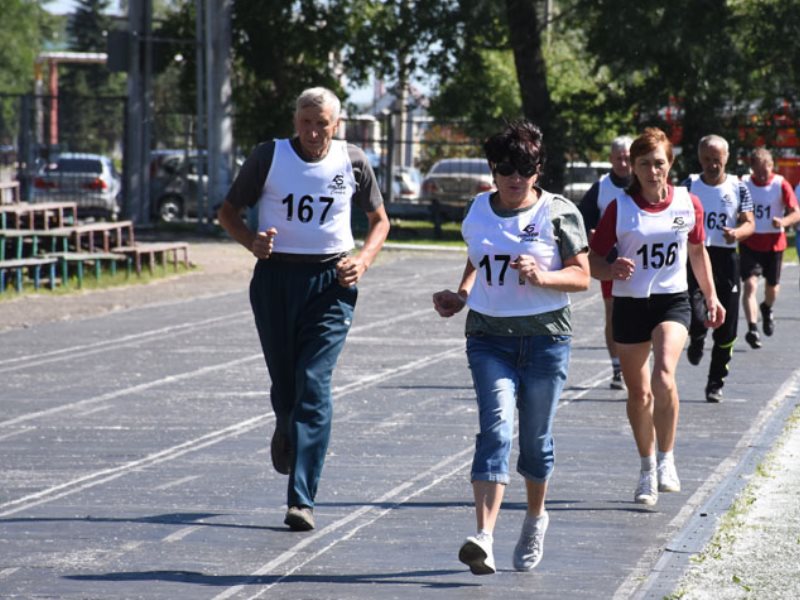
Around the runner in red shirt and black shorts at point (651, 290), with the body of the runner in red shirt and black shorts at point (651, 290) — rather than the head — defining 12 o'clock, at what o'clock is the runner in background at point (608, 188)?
the runner in background at point (608, 188) is roughly at 6 o'clock from the runner in red shirt and black shorts at point (651, 290).

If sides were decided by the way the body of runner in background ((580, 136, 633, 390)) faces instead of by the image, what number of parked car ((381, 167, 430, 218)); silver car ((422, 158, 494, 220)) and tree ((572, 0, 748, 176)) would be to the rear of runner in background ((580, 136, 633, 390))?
3

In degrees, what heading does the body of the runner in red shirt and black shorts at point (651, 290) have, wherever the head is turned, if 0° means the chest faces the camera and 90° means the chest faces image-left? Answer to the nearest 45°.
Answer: approximately 0°

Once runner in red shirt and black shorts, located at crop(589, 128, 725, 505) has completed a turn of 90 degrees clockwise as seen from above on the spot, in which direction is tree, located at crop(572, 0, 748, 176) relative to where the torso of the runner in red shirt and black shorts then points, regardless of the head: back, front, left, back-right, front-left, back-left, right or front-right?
right

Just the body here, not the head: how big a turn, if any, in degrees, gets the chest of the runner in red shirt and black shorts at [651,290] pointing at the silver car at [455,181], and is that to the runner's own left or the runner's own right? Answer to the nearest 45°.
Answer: approximately 180°

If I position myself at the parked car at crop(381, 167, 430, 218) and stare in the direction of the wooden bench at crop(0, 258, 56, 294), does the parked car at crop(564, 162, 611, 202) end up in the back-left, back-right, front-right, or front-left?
back-left

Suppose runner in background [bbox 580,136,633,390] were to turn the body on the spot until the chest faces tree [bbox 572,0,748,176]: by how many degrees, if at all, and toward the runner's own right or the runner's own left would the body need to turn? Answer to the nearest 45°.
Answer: approximately 180°

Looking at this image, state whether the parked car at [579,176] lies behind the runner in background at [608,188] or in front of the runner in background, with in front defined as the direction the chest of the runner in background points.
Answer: behind
